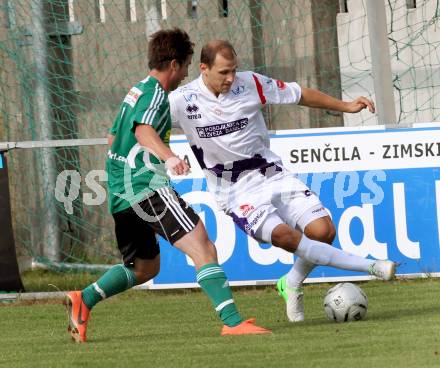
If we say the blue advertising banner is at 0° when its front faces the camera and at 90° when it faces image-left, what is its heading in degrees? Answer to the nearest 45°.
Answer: approximately 0°

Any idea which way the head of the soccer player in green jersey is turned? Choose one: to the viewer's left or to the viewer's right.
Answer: to the viewer's right

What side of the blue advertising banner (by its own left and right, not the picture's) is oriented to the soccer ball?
front

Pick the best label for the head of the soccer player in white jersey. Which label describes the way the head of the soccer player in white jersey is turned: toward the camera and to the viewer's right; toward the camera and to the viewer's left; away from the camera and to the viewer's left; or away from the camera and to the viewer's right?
toward the camera and to the viewer's right

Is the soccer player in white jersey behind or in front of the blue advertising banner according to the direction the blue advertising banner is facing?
in front
